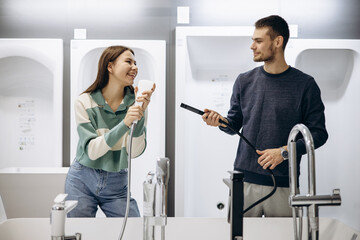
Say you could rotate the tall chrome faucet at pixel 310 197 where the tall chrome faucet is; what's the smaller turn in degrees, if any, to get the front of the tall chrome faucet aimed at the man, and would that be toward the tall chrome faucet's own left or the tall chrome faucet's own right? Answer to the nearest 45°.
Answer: approximately 90° to the tall chrome faucet's own right

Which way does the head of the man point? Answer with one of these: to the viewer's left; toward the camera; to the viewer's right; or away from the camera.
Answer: to the viewer's left

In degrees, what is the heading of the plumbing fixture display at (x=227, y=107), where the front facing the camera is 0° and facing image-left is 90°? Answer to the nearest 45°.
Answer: approximately 0°

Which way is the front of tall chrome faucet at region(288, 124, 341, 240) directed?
to the viewer's left

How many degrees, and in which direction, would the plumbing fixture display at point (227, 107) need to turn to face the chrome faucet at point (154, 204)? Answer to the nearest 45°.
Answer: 0° — it already faces it

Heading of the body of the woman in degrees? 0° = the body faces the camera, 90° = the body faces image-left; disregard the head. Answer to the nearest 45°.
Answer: approximately 315°

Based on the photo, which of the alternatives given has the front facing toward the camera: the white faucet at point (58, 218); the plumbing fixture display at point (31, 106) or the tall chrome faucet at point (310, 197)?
the plumbing fixture display

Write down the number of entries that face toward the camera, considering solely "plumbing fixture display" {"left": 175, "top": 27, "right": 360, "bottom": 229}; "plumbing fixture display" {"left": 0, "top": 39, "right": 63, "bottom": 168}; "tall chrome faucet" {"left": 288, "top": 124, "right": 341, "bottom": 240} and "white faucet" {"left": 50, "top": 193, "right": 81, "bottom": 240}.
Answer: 2
